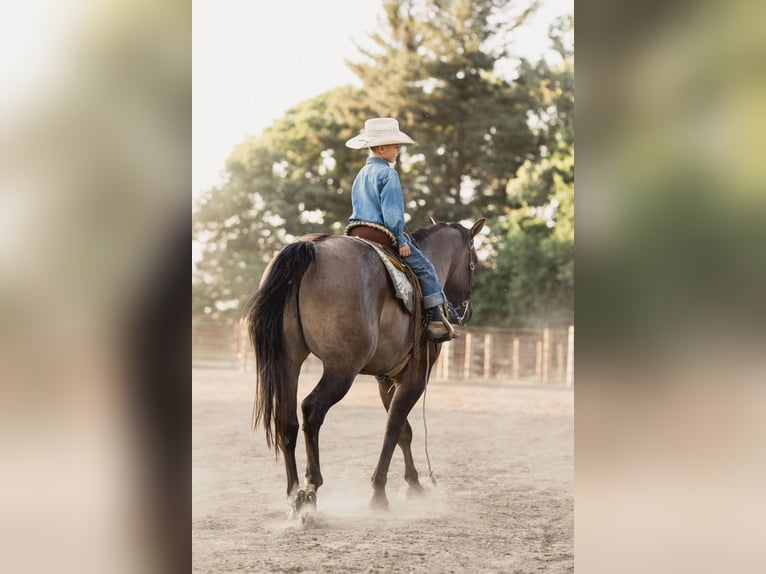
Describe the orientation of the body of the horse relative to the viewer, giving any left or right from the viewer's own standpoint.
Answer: facing away from the viewer and to the right of the viewer
